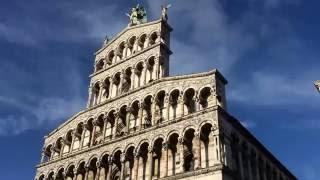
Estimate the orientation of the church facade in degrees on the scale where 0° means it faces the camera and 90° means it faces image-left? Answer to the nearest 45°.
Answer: approximately 45°
